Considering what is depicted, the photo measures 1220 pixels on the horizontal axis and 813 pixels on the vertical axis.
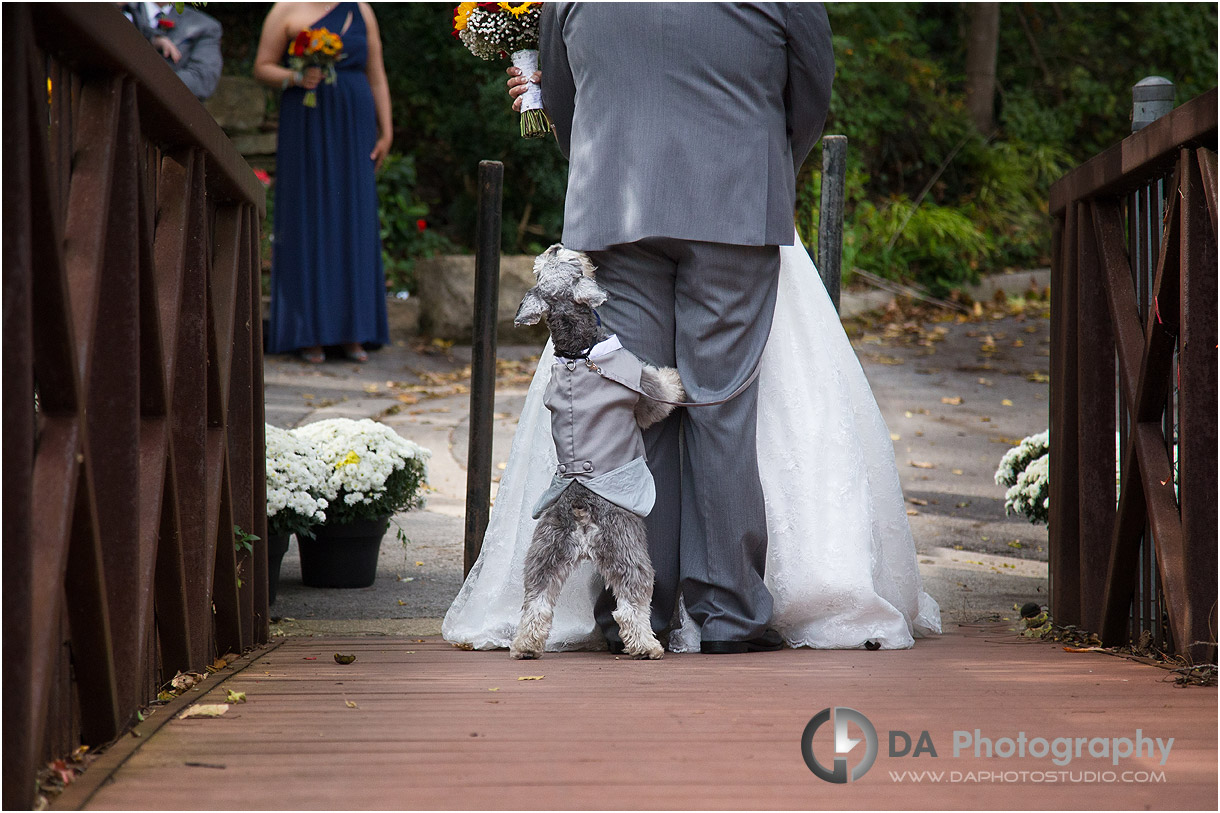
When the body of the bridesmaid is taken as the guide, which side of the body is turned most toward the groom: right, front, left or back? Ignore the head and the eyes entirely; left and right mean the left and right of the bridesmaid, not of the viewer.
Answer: front

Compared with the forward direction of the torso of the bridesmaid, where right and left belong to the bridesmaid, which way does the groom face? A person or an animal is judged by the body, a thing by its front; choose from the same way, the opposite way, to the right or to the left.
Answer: the opposite way

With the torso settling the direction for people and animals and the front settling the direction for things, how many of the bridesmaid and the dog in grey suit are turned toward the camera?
1

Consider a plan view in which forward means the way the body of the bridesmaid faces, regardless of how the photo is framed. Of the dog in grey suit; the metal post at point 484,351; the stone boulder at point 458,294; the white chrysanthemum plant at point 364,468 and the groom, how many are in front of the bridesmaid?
4

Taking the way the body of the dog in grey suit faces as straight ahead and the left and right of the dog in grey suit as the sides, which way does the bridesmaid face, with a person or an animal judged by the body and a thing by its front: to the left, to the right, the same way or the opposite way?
the opposite way

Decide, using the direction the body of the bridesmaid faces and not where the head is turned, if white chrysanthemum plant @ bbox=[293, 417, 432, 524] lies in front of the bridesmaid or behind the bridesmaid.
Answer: in front

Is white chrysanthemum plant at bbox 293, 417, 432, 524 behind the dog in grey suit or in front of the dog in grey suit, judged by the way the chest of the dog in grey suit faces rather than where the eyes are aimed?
in front

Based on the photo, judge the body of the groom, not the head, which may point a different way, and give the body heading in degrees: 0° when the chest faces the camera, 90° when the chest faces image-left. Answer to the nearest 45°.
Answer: approximately 180°

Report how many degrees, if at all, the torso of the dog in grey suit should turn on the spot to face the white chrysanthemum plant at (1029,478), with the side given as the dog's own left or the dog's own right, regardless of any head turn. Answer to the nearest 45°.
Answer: approximately 45° to the dog's own right

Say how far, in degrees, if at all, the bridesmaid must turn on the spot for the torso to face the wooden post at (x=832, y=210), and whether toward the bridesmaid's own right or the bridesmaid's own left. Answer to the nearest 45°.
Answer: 0° — they already face it

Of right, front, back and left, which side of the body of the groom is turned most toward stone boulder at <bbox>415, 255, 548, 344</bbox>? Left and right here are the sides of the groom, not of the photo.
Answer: front

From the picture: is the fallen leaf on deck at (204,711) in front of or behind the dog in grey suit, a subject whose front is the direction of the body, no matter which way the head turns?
behind

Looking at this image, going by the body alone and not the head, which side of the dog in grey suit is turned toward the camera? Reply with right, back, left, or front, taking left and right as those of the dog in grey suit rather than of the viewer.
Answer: back

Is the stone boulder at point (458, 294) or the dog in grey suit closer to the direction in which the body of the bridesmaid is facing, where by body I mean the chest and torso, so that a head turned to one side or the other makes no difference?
the dog in grey suit

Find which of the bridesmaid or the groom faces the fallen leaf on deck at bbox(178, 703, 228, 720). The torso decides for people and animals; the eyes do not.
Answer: the bridesmaid

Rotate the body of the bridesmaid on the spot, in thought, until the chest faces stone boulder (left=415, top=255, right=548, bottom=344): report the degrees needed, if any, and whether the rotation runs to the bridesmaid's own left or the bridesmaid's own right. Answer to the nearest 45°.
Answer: approximately 135° to the bridesmaid's own left

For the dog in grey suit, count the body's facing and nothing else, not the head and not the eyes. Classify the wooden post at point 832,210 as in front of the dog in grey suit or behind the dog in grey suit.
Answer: in front

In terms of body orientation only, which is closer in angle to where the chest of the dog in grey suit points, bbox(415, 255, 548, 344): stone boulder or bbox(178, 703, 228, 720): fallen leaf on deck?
the stone boulder
